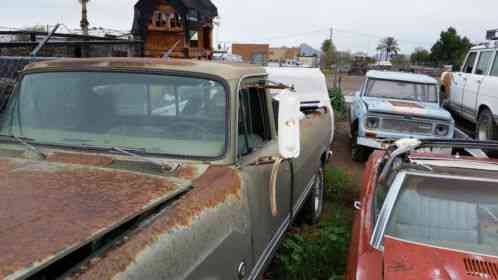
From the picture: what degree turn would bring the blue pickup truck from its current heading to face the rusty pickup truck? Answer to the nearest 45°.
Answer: approximately 45° to its right

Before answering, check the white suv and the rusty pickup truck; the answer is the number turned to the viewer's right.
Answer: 0

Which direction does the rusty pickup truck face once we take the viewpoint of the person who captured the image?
facing the viewer and to the left of the viewer

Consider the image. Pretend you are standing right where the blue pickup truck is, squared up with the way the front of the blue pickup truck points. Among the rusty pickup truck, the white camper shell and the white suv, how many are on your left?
1

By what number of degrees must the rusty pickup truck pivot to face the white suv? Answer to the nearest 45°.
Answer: approximately 180°

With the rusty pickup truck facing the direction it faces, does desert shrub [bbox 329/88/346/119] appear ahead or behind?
behind

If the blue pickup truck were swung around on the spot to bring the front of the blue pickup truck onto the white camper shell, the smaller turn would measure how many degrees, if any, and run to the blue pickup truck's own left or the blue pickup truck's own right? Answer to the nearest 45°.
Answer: approximately 45° to the blue pickup truck's own right

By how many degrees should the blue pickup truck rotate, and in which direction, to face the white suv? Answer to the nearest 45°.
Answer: approximately 90° to its left

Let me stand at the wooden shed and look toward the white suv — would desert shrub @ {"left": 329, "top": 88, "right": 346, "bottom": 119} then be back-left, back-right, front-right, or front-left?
front-left

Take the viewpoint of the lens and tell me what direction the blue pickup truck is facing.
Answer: facing the viewer and to the right of the viewer

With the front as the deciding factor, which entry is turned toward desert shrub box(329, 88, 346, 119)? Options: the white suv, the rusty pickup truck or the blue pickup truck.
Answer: the white suv

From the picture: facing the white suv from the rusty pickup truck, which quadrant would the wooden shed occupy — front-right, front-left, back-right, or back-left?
front-left
